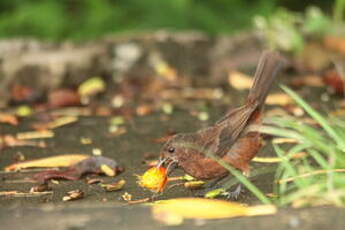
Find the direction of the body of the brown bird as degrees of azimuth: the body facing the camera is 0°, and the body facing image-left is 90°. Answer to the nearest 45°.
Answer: approximately 90°

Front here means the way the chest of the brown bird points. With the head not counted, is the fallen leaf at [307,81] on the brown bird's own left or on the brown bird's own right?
on the brown bird's own right

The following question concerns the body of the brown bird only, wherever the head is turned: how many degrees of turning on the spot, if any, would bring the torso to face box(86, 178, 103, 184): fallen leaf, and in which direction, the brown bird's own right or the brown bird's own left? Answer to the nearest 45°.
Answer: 0° — it already faces it

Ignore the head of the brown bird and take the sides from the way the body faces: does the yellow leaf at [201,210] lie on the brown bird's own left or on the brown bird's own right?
on the brown bird's own left

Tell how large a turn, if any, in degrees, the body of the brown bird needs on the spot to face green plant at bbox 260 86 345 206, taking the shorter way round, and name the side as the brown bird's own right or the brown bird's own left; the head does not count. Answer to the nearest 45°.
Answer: approximately 135° to the brown bird's own left

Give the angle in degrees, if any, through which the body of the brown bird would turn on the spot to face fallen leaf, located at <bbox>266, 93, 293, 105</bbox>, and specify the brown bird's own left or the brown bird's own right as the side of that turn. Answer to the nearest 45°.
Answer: approximately 90° to the brown bird's own right

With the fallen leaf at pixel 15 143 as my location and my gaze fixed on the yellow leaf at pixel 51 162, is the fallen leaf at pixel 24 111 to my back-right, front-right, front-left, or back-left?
back-left

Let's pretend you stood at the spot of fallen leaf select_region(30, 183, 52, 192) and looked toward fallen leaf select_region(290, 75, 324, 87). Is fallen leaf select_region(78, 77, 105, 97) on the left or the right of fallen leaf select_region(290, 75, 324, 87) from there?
left

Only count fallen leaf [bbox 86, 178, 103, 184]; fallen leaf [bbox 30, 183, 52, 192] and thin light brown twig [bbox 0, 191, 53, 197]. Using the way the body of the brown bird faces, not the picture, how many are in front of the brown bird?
3

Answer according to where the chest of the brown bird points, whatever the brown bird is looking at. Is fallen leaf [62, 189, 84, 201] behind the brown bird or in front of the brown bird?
in front
